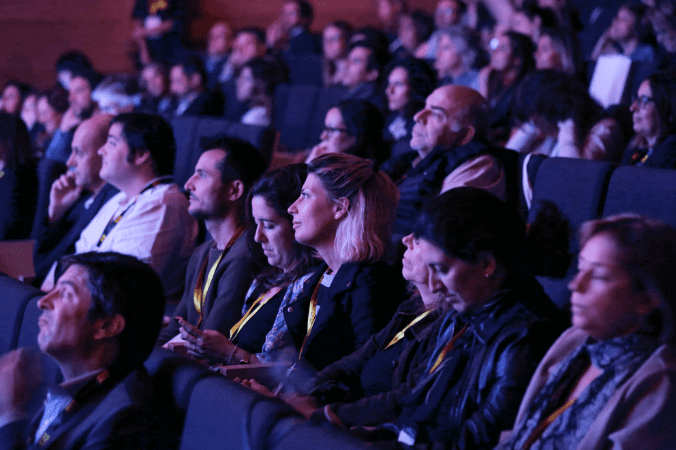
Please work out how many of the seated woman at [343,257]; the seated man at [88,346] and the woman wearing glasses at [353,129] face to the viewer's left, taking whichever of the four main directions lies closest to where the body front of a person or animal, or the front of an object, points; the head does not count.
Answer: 3

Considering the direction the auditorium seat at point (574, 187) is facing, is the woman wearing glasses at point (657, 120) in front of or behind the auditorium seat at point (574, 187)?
behind

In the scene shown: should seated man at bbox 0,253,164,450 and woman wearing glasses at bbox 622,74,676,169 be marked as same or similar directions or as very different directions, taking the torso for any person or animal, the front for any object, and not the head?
same or similar directions

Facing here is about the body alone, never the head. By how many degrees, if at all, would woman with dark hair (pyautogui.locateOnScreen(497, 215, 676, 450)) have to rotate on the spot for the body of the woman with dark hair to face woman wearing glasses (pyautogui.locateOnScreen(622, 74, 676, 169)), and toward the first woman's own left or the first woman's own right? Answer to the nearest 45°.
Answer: approximately 135° to the first woman's own right

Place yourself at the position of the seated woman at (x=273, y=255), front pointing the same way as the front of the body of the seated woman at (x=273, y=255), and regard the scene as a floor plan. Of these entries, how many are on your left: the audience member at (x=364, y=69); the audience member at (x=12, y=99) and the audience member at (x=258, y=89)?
0

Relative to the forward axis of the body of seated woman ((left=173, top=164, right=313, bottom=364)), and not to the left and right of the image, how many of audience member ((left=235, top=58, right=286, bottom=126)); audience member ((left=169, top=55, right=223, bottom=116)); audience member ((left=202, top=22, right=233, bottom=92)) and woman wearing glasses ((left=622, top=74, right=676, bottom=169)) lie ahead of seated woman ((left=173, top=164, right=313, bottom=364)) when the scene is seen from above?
0

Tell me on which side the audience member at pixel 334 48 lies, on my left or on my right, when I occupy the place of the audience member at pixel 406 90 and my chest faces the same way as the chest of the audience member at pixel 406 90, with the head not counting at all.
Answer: on my right

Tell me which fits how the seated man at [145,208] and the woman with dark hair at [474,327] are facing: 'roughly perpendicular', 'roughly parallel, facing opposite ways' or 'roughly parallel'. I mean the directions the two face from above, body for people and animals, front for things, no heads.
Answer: roughly parallel

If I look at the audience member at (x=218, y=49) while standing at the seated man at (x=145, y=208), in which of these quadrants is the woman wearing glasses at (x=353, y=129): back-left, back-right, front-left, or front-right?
front-right

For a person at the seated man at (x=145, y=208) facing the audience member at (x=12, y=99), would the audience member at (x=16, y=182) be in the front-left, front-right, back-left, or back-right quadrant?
front-left

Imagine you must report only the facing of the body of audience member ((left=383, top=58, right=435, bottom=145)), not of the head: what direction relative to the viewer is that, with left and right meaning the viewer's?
facing the viewer and to the left of the viewer

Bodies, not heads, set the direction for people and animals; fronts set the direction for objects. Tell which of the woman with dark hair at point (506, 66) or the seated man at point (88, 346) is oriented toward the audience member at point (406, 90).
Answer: the woman with dark hair

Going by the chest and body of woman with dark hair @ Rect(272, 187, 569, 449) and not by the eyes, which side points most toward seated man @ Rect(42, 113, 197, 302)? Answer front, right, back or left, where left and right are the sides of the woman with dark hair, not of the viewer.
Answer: right

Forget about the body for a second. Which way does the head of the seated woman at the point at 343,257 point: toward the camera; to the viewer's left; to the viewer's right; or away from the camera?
to the viewer's left

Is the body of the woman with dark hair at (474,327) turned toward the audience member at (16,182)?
no

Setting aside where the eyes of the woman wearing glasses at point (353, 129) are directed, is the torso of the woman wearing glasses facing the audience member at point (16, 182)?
yes

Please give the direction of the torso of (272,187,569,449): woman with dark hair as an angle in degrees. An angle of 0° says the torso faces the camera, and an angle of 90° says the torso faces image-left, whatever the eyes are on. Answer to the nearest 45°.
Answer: approximately 45°

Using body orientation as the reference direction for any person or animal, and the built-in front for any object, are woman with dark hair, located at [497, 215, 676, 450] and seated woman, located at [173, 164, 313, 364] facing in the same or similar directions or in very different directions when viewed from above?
same or similar directions

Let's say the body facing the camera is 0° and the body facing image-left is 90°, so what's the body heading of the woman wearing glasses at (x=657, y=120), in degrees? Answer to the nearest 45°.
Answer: approximately 45°

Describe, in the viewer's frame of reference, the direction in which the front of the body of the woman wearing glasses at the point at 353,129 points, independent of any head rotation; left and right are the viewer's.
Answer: facing to the left of the viewer
